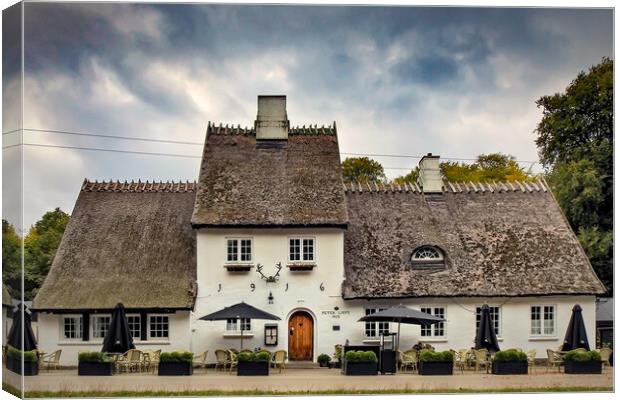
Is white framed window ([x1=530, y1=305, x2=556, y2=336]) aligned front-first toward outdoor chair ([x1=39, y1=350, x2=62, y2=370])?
no

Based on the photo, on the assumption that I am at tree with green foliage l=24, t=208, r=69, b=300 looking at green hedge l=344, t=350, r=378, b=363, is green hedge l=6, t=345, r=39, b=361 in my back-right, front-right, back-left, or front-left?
front-right

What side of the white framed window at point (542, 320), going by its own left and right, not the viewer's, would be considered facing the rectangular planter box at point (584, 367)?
front

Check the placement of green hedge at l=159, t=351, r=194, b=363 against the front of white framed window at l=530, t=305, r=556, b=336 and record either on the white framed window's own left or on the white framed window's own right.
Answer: on the white framed window's own right

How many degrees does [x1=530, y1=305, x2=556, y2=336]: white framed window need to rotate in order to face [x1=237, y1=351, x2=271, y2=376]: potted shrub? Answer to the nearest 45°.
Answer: approximately 45° to its right

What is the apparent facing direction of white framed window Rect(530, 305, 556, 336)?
toward the camera

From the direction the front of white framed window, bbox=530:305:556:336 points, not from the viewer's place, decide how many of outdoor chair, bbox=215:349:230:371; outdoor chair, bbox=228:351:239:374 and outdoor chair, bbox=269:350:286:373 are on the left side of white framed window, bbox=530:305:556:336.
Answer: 0

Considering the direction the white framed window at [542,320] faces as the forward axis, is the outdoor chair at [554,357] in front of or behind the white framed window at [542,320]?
in front

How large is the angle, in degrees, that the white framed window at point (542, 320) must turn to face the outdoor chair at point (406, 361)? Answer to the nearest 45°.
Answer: approximately 45° to its right

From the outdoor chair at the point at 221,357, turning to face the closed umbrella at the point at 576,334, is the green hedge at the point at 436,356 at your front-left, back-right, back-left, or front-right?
front-right

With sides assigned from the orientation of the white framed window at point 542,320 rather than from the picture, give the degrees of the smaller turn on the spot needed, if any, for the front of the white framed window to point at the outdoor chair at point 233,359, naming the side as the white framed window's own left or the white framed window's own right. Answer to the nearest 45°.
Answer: approximately 45° to the white framed window's own right
